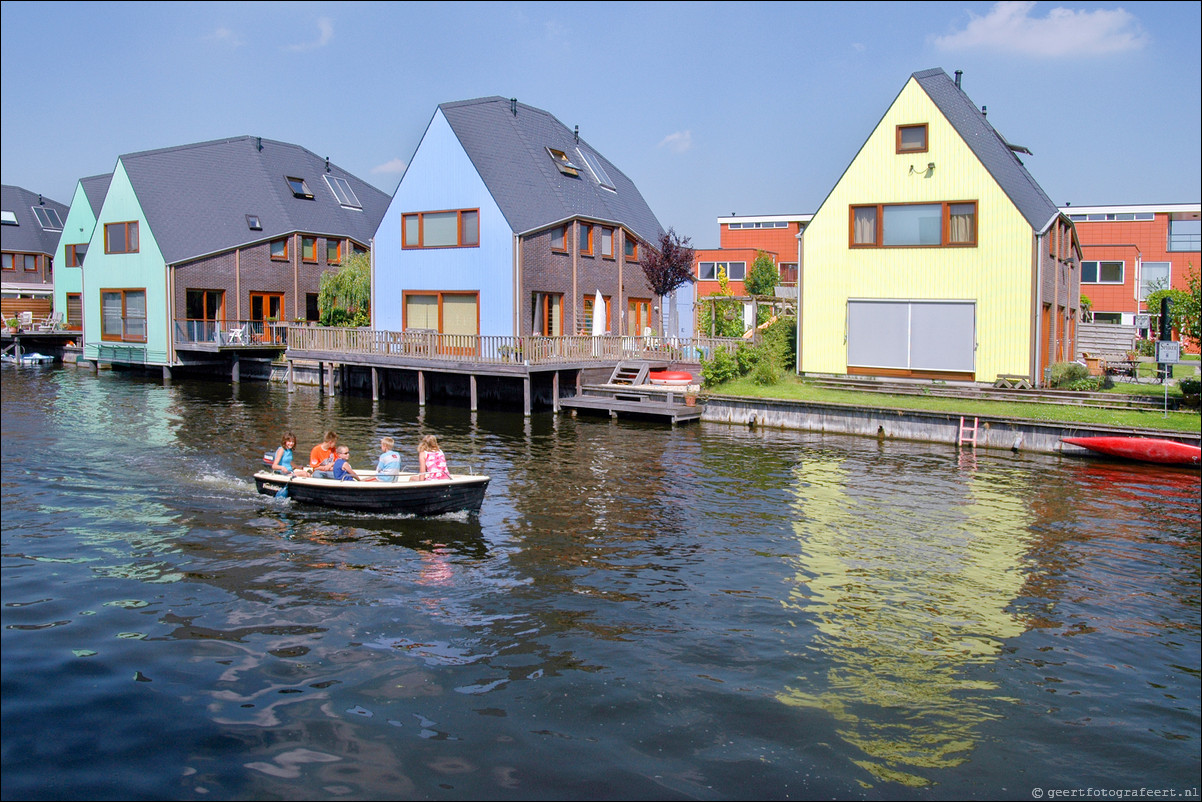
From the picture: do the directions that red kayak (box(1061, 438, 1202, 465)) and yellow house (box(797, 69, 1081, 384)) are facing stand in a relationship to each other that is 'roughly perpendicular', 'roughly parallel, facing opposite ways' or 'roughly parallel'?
roughly perpendicular

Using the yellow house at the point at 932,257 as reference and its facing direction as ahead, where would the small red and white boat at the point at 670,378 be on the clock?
The small red and white boat is roughly at 3 o'clock from the yellow house.

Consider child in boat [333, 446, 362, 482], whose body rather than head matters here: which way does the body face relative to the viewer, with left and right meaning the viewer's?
facing to the right of the viewer

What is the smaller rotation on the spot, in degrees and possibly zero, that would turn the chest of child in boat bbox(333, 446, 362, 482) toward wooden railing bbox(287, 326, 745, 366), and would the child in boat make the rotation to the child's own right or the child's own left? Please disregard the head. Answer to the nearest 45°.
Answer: approximately 90° to the child's own left

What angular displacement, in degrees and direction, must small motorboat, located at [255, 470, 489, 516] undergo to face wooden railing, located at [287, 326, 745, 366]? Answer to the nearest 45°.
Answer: approximately 90° to its left

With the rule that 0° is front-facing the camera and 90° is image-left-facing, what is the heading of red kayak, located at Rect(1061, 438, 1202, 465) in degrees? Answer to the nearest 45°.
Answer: approximately 90°

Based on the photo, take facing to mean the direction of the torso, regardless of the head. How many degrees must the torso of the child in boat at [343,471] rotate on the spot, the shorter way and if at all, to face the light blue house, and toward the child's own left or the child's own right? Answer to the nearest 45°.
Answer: approximately 90° to the child's own left

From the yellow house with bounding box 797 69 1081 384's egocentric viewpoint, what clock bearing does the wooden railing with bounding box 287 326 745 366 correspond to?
The wooden railing is roughly at 3 o'clock from the yellow house.

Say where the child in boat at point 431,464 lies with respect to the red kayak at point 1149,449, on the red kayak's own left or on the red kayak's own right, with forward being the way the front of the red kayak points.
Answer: on the red kayak's own left

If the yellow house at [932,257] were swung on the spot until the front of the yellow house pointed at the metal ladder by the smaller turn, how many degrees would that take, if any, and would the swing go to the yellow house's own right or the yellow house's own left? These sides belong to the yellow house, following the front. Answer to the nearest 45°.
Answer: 0° — it already faces it

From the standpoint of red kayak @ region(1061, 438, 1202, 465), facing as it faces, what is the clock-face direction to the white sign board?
The white sign board is roughly at 3 o'clock from the red kayak.

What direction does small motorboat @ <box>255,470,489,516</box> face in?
to the viewer's right
